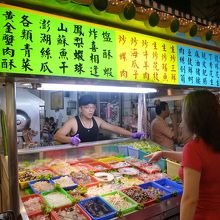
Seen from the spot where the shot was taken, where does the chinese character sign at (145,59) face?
facing the viewer and to the right of the viewer

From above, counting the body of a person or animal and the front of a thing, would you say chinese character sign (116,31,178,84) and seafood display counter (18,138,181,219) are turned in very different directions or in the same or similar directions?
same or similar directions

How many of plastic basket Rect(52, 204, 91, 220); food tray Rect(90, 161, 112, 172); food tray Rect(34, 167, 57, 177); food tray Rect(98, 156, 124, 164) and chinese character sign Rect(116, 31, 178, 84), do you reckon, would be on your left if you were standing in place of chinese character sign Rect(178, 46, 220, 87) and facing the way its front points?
0

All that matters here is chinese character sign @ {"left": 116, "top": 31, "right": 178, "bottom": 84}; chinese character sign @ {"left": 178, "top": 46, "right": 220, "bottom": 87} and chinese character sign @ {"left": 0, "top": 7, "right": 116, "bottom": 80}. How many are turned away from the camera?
0

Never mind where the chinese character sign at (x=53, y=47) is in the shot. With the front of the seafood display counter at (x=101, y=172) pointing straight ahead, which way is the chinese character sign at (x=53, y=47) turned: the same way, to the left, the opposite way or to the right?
the same way

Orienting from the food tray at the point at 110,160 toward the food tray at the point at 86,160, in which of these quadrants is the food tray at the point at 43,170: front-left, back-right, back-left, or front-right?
front-left

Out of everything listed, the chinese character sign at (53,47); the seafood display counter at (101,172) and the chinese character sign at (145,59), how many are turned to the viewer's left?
0

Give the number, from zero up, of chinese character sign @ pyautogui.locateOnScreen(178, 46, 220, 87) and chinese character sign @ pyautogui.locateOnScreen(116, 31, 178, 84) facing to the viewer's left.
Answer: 0

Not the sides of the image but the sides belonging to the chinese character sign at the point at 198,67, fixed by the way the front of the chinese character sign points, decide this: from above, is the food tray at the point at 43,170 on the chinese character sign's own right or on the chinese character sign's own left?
on the chinese character sign's own right

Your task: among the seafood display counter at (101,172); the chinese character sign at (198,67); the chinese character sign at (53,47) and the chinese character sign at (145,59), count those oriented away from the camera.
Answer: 0

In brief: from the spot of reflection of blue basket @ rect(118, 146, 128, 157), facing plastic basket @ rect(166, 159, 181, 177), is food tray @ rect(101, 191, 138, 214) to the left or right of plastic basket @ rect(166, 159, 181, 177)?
right

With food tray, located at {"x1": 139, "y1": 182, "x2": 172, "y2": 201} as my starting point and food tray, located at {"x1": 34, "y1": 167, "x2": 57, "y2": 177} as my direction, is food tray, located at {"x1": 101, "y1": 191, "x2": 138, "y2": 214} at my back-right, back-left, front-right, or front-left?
front-left

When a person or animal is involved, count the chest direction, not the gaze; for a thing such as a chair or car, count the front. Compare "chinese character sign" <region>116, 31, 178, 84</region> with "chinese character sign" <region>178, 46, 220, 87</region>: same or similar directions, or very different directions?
same or similar directions
